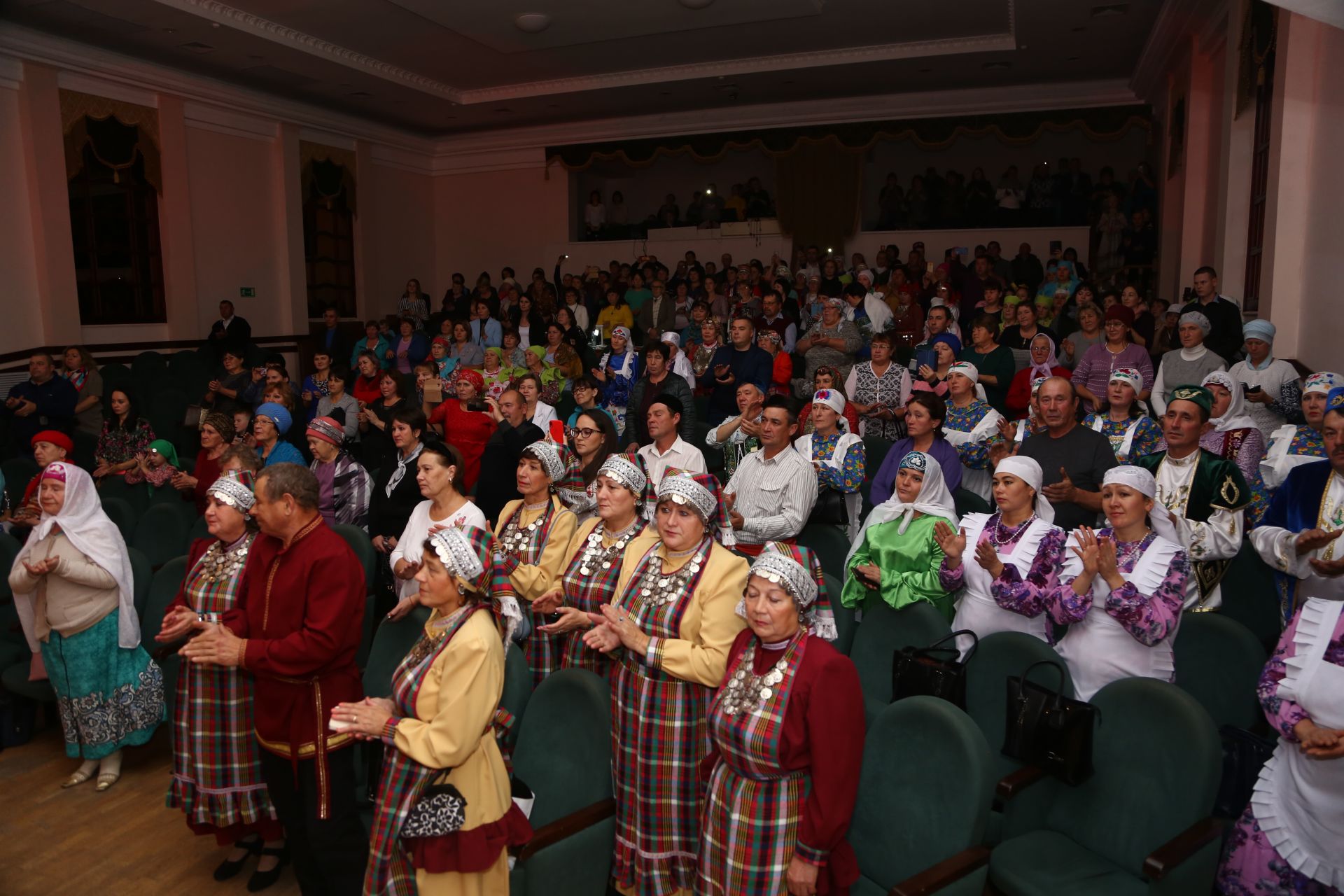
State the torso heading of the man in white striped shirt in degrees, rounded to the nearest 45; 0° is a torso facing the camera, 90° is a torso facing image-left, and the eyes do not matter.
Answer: approximately 45°

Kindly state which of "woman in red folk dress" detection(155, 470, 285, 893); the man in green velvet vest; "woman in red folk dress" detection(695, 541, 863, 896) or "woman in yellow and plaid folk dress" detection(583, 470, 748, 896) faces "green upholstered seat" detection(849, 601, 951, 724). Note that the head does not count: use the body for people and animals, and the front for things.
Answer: the man in green velvet vest

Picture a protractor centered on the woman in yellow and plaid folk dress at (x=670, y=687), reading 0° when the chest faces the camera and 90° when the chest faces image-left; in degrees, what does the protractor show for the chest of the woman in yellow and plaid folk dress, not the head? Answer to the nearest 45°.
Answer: approximately 45°

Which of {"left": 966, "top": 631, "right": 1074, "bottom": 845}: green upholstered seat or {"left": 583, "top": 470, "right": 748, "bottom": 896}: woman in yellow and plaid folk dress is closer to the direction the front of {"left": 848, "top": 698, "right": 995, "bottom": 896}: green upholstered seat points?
the woman in yellow and plaid folk dress

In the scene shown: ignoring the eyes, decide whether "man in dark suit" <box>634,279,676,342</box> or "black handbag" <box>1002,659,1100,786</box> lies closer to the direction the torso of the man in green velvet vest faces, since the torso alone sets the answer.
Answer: the black handbag

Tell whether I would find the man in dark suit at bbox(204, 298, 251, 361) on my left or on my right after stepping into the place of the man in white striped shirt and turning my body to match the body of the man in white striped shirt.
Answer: on my right

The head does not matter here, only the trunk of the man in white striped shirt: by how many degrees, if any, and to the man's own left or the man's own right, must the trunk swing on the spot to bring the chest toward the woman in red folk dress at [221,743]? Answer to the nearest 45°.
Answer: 0° — they already face them
